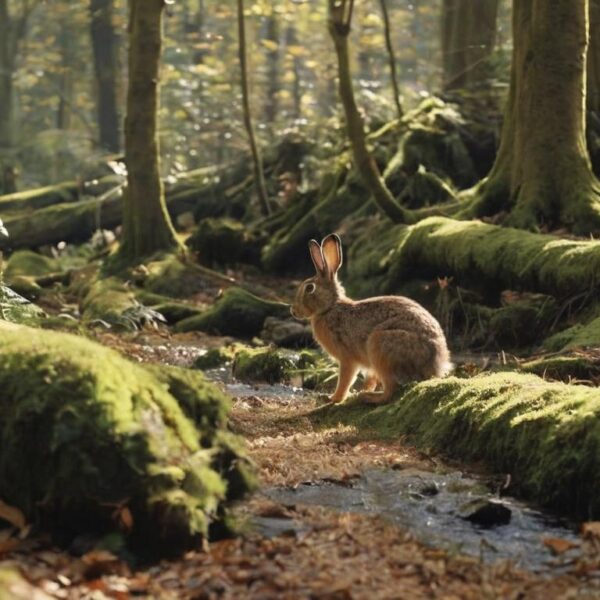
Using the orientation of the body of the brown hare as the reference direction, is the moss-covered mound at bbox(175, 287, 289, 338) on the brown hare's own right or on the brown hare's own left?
on the brown hare's own right

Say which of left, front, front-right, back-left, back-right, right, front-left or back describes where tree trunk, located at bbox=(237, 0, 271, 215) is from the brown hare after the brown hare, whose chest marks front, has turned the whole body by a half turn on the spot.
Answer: left

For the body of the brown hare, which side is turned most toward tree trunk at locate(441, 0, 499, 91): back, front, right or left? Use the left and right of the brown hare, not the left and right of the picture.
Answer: right

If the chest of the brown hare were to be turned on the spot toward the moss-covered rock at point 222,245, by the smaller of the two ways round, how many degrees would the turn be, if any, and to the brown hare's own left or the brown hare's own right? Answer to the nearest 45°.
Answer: approximately 90° to the brown hare's own right

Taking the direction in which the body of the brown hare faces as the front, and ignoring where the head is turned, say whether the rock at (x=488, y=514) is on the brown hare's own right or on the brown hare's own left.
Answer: on the brown hare's own left

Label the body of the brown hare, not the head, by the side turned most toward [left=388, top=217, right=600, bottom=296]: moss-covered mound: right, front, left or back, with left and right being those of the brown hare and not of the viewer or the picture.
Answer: right

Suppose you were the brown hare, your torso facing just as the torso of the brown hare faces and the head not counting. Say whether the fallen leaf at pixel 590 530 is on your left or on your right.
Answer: on your left

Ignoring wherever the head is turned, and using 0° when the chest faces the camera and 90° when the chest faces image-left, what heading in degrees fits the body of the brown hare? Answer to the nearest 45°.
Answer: approximately 90°

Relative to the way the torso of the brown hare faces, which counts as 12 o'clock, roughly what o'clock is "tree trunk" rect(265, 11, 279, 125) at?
The tree trunk is roughly at 3 o'clock from the brown hare.

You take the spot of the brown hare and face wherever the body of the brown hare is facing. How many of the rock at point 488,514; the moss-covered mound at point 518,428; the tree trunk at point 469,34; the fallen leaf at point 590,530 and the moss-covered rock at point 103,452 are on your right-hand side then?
1

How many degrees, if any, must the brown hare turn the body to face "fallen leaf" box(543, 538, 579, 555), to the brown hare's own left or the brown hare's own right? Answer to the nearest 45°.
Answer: approximately 90° to the brown hare's own left

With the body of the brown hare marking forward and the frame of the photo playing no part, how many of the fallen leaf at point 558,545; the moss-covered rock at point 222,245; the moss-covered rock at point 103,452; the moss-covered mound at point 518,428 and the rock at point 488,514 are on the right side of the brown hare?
1

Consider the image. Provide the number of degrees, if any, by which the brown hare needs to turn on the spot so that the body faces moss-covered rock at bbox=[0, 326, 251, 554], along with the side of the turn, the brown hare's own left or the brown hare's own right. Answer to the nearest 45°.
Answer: approximately 90° to the brown hare's own left

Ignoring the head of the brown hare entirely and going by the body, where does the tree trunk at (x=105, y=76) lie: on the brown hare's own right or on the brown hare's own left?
on the brown hare's own right
